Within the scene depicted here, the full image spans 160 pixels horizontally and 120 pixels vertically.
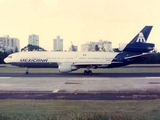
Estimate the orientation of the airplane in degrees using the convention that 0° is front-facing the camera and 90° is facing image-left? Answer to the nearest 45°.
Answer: approximately 90°
